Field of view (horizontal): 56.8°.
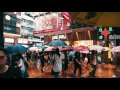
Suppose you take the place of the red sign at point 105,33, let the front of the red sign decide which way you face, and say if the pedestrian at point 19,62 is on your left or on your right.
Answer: on your right

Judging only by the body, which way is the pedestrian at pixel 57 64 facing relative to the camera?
away from the camera

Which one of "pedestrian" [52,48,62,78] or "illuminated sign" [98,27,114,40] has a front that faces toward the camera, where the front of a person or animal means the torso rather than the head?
the illuminated sign

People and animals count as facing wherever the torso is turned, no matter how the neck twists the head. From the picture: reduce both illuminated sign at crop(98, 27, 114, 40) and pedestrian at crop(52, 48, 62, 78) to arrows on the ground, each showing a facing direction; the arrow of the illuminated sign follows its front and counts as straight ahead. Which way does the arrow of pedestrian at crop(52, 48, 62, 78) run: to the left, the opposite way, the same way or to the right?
the opposite way

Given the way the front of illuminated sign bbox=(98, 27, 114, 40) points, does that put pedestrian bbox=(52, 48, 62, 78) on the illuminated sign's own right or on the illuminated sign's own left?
on the illuminated sign's own right

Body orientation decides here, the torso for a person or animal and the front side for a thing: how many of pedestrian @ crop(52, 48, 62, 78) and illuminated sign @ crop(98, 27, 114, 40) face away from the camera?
1

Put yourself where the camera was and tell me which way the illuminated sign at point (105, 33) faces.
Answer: facing the viewer
